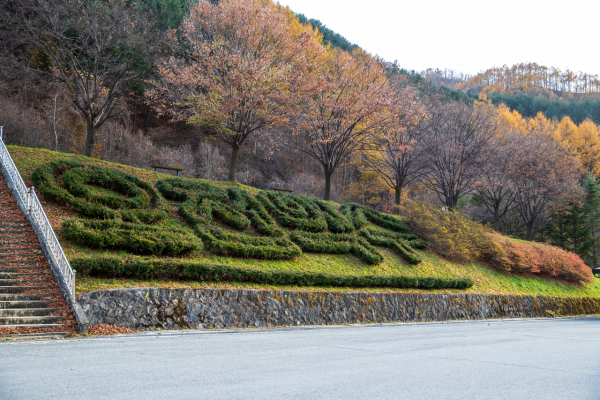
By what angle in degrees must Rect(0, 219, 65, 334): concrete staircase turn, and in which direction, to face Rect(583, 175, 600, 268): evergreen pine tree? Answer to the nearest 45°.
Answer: approximately 90° to its left

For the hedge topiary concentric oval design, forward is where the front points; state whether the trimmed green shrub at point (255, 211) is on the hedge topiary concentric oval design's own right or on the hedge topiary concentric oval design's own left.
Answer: on the hedge topiary concentric oval design's own left

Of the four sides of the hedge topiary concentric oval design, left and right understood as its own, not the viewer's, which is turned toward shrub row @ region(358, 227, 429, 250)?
left

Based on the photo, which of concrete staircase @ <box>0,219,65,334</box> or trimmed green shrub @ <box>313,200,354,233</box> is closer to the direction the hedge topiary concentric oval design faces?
the concrete staircase

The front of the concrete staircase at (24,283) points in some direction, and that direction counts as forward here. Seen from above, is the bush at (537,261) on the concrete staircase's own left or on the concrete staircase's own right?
on the concrete staircase's own left

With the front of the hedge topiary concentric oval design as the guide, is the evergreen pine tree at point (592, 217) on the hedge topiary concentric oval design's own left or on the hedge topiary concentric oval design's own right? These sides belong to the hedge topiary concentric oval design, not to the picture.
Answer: on the hedge topiary concentric oval design's own left

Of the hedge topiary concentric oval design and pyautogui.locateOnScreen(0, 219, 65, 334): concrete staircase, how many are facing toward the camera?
2

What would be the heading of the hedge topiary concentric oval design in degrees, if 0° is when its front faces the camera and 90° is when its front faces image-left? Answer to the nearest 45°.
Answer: approximately 0°
